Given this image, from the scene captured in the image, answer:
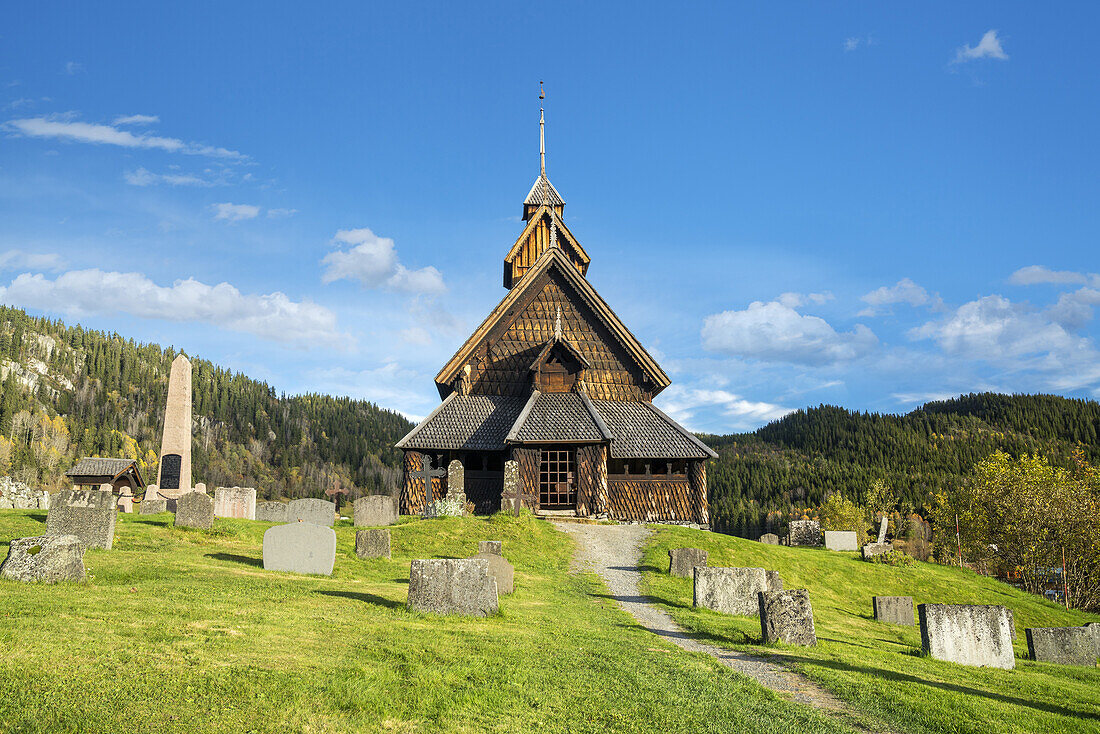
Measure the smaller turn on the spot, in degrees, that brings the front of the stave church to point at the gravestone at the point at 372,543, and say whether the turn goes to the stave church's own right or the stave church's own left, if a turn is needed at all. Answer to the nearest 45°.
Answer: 0° — it already faces it

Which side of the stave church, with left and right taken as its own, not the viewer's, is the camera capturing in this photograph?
front

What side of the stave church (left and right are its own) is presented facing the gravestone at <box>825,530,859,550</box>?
left

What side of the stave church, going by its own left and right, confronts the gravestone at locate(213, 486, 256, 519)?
right

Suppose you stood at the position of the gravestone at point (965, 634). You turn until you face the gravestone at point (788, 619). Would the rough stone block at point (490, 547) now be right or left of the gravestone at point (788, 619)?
right

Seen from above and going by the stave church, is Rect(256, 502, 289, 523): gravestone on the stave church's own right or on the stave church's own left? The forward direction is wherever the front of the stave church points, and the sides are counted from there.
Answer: on the stave church's own right
